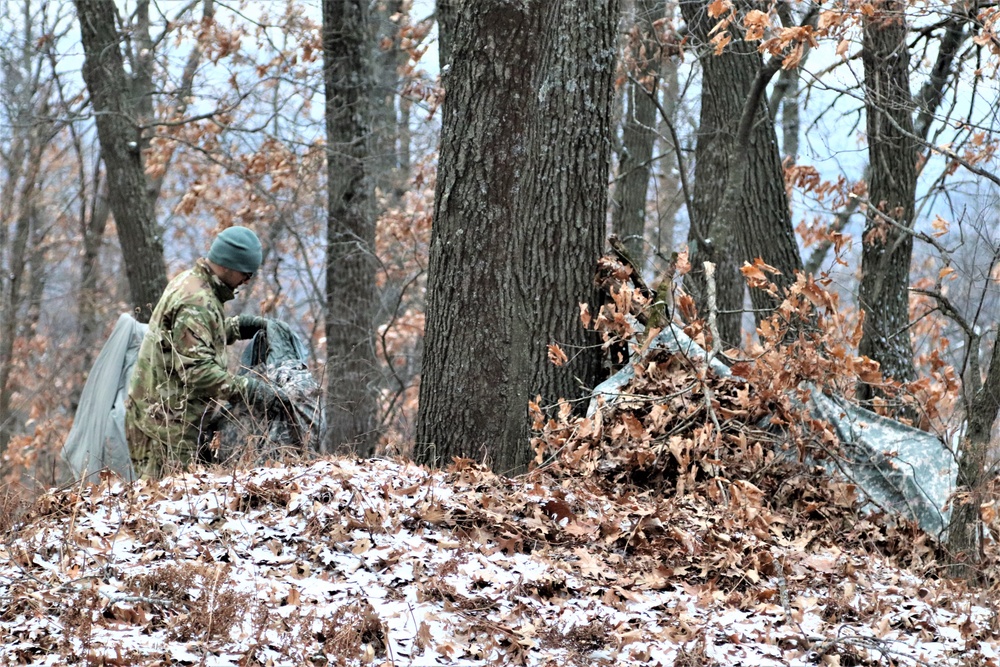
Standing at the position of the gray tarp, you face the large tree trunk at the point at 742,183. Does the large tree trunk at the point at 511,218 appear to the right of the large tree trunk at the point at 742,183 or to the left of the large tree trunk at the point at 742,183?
right

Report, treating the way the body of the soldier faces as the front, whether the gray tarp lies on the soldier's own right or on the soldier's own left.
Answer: on the soldier's own left

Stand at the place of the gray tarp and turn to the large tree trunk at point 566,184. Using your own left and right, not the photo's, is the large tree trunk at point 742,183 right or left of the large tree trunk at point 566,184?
left

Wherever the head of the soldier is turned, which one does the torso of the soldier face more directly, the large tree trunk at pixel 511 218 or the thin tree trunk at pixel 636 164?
the large tree trunk

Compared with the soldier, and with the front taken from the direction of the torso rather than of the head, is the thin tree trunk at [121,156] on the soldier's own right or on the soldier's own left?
on the soldier's own left

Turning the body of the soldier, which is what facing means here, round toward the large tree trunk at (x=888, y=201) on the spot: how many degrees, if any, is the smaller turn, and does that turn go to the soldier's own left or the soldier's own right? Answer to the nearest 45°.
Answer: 0° — they already face it

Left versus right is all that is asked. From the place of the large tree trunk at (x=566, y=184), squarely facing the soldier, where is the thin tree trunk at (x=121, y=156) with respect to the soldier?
right

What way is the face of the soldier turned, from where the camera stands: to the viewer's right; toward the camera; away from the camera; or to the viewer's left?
to the viewer's right

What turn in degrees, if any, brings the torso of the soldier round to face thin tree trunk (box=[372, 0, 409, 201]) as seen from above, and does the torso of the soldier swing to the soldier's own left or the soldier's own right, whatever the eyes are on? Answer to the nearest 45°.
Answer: approximately 90° to the soldier's own left

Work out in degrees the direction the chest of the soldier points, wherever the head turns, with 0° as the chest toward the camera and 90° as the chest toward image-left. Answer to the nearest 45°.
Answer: approximately 270°

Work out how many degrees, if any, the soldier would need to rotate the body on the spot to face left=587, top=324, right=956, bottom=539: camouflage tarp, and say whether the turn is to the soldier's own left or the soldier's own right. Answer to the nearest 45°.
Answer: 0° — they already face it
